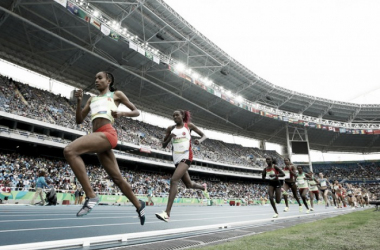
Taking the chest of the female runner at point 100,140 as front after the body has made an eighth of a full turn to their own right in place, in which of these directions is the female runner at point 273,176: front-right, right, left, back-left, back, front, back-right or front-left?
back-right

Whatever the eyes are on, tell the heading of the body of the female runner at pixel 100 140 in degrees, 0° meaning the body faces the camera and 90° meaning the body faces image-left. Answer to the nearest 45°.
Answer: approximately 45°

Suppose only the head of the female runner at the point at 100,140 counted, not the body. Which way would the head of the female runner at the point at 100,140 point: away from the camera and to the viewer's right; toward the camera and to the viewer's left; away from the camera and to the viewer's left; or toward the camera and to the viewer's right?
toward the camera and to the viewer's left

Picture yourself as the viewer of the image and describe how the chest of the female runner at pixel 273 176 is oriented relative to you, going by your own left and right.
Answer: facing the viewer and to the left of the viewer
